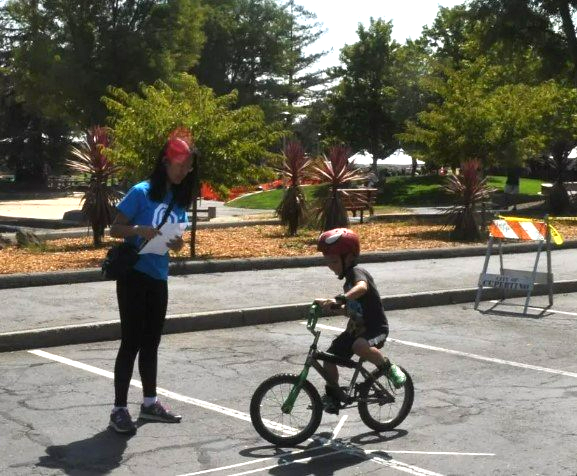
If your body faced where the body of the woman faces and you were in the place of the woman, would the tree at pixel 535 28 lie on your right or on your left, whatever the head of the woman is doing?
on your left

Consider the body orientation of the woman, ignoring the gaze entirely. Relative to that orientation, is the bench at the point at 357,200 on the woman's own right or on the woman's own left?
on the woman's own left

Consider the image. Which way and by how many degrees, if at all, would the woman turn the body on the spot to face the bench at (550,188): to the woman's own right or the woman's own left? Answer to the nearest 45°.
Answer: approximately 90° to the woman's own left

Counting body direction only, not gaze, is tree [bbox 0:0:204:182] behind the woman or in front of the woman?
behind

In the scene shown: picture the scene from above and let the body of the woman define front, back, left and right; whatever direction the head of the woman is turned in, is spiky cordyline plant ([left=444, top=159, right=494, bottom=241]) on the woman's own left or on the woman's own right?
on the woman's own left

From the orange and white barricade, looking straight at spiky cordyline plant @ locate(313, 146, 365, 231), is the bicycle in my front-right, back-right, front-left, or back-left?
back-left

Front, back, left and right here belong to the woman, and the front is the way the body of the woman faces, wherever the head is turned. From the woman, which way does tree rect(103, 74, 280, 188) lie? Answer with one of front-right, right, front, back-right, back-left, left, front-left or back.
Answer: back-left

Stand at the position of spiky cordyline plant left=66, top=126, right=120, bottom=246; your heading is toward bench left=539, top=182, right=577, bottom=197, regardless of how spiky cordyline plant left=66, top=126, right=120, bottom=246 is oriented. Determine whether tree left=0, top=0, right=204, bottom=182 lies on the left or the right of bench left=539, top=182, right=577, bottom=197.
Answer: left

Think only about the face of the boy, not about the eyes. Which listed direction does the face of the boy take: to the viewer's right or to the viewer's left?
to the viewer's left

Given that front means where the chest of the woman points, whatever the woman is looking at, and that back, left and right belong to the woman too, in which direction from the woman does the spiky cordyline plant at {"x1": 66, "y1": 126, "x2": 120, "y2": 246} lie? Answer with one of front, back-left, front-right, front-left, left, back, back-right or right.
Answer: back-left

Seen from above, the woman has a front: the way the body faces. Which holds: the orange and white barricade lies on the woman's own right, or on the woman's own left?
on the woman's own left

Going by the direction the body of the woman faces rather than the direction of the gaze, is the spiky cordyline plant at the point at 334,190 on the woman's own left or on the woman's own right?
on the woman's own left

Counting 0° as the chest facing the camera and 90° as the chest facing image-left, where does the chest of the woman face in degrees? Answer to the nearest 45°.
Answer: approximately 315°
